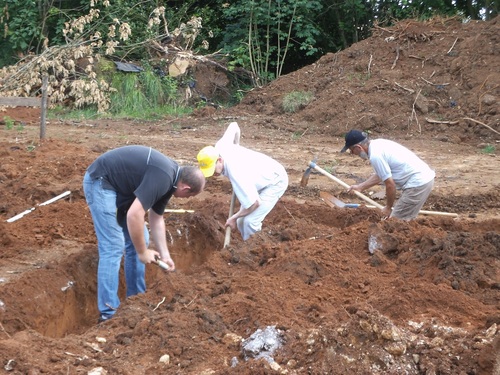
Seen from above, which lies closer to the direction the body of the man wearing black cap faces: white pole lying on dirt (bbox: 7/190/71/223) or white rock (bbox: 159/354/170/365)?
the white pole lying on dirt

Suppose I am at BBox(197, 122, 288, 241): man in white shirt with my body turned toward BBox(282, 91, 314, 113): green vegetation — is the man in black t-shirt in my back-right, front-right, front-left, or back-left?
back-left

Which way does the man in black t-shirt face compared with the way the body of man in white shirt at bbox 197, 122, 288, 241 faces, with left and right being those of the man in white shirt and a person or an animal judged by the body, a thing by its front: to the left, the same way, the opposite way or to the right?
the opposite way

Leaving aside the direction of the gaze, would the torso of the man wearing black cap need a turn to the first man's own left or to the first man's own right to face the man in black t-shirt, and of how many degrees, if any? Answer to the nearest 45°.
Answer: approximately 45° to the first man's own left

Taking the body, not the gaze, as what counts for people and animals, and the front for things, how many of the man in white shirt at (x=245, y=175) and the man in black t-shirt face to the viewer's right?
1

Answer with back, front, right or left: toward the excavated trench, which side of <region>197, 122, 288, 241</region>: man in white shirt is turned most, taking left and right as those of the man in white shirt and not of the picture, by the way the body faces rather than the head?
front

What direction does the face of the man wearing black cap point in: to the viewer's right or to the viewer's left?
to the viewer's left

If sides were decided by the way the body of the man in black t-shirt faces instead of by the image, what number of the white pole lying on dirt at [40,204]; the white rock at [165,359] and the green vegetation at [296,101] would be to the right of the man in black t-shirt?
1

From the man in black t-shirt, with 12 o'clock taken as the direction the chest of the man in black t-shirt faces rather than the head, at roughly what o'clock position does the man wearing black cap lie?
The man wearing black cap is roughly at 11 o'clock from the man in black t-shirt.

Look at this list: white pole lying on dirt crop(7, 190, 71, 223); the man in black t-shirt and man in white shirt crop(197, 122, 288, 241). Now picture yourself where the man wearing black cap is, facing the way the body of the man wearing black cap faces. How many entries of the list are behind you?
0

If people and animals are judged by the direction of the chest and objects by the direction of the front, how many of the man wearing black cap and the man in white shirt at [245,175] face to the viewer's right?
0

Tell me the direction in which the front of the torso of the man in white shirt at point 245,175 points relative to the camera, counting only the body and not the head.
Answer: to the viewer's left

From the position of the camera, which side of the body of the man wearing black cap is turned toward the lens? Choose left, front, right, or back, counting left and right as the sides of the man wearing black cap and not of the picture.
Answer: left

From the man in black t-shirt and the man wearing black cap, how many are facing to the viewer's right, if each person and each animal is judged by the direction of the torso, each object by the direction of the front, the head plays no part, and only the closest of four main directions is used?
1

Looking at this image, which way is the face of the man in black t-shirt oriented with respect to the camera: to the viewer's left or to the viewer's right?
to the viewer's right

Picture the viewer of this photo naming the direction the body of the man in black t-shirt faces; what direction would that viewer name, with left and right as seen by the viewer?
facing to the right of the viewer

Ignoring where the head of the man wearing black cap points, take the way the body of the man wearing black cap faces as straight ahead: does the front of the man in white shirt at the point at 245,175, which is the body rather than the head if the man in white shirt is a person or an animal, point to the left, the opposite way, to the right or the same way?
the same way

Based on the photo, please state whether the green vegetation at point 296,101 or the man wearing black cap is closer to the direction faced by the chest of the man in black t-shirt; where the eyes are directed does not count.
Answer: the man wearing black cap
